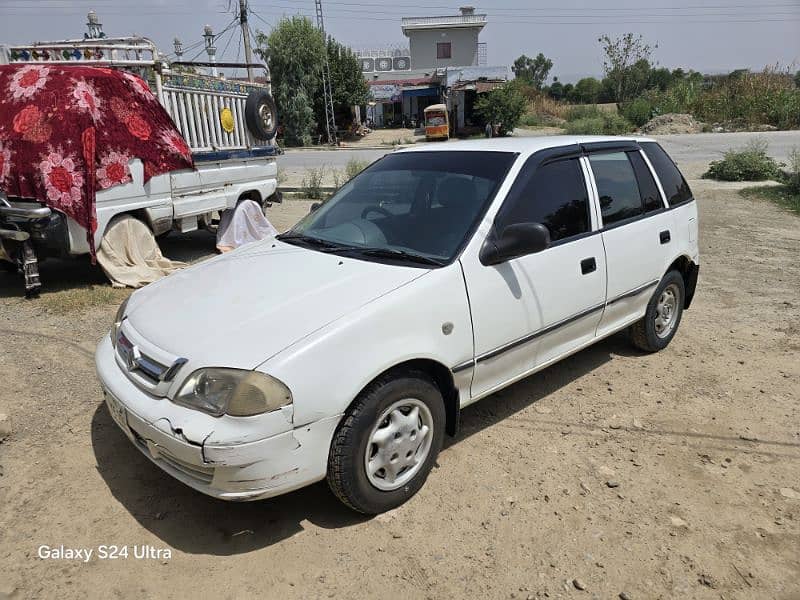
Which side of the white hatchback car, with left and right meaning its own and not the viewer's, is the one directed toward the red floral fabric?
right

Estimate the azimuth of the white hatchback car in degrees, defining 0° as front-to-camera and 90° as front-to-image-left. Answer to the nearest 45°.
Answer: approximately 45°

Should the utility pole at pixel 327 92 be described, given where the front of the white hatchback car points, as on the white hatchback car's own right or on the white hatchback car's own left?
on the white hatchback car's own right

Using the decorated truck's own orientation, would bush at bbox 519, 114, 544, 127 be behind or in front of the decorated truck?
behind

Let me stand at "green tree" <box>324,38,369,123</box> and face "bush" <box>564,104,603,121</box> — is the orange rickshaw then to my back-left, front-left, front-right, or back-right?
front-right

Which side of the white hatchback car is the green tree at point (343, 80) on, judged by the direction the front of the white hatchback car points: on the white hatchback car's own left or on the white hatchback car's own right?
on the white hatchback car's own right

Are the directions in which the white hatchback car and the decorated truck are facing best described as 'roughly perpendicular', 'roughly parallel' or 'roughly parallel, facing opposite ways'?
roughly parallel

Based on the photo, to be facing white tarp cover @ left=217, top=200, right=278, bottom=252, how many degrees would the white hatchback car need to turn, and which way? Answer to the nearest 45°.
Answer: approximately 135° to its right

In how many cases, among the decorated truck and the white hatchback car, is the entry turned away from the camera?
0
